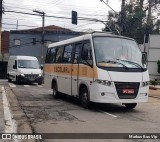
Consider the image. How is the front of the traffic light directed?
away from the camera

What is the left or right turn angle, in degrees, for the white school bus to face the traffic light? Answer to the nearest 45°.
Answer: approximately 135° to its left

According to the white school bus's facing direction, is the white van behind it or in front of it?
behind

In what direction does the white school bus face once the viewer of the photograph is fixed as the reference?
facing the viewer and to the right of the viewer

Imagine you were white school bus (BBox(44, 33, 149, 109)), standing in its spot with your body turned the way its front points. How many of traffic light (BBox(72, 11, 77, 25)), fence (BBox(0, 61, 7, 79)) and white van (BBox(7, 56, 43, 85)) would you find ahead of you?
0

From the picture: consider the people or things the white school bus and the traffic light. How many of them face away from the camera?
1

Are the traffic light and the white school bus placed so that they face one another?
no

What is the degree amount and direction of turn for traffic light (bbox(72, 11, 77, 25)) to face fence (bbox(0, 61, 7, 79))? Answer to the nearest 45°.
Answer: approximately 45° to its left

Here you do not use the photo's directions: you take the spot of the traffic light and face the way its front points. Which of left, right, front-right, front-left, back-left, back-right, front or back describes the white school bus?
back
